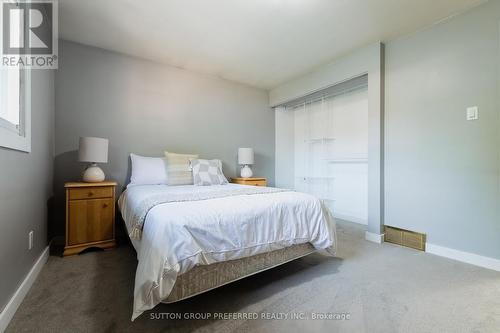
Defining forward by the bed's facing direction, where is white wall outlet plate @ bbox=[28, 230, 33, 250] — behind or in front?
behind

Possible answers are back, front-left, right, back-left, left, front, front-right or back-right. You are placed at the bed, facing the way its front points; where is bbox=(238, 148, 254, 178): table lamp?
back-left

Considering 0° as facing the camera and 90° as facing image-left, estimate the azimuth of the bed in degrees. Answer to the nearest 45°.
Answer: approximately 315°

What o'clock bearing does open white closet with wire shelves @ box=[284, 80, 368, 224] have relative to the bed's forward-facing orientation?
The open white closet with wire shelves is roughly at 9 o'clock from the bed.

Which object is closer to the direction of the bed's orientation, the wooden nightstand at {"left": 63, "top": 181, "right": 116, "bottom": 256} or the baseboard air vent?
the baseboard air vent
